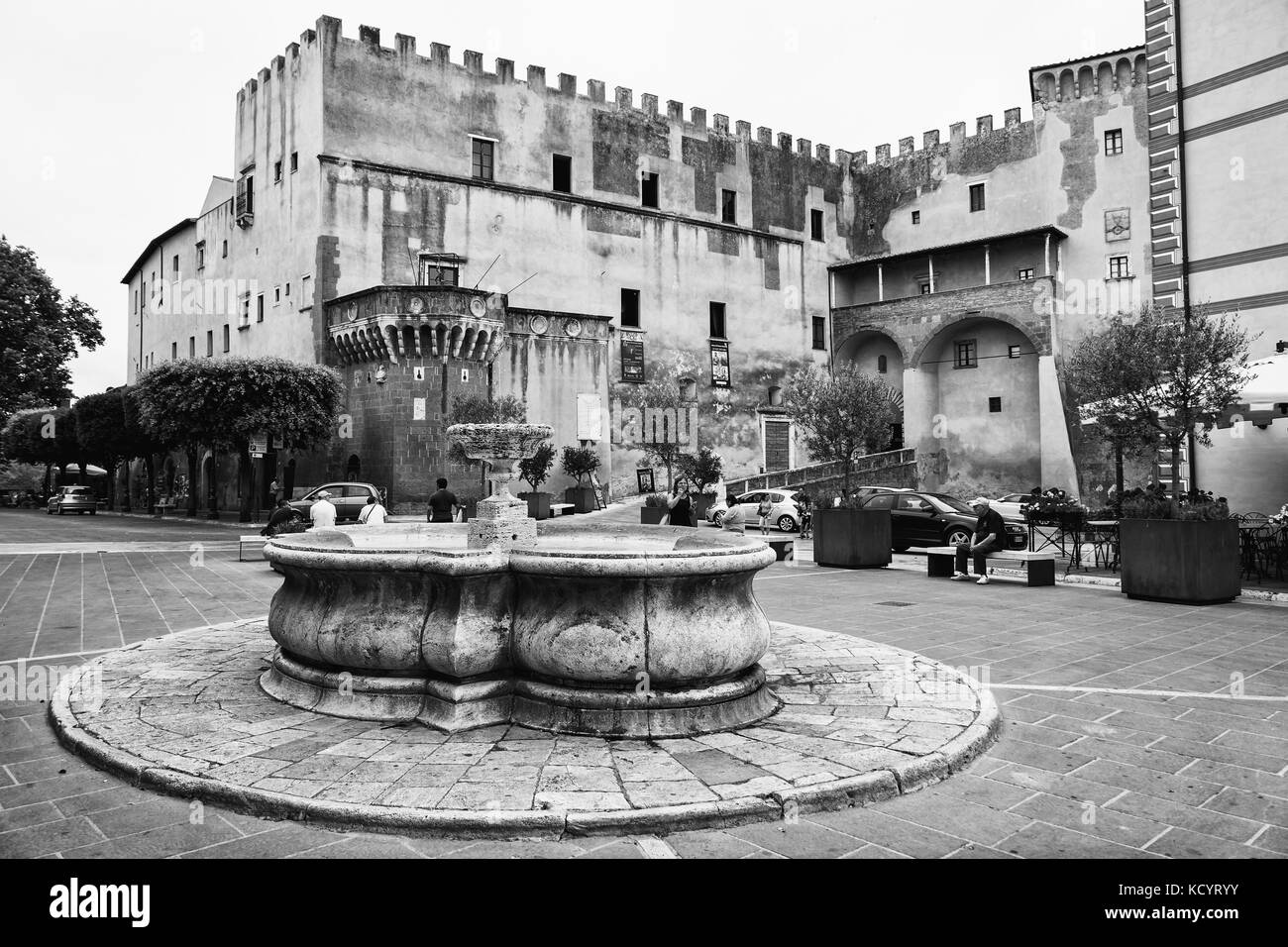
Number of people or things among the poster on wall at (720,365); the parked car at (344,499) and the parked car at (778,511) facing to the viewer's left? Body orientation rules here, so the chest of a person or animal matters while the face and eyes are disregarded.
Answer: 2

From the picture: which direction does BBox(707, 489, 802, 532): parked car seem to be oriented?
to the viewer's left

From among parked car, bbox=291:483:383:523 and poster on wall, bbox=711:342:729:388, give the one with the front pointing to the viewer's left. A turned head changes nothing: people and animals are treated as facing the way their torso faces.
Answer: the parked car

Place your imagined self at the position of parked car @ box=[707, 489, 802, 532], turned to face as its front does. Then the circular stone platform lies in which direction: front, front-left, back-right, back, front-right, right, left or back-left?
left

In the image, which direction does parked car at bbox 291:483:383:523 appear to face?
to the viewer's left

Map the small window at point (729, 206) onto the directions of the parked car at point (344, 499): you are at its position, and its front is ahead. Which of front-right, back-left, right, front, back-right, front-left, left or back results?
back-right

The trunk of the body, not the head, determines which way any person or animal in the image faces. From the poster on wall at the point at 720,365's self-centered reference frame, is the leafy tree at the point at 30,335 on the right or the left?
on its right

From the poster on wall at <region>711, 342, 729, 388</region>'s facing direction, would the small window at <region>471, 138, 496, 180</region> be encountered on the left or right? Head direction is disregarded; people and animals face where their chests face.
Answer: on its right

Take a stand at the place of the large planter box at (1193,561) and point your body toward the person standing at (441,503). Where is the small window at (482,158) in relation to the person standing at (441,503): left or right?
right

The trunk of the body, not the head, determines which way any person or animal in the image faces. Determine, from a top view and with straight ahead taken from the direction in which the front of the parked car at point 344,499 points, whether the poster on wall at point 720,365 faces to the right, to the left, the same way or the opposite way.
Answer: to the left

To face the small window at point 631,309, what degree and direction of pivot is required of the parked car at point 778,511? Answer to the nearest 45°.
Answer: approximately 45° to its right

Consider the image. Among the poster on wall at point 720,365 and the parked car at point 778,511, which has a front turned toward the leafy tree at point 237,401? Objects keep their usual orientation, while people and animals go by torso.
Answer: the parked car

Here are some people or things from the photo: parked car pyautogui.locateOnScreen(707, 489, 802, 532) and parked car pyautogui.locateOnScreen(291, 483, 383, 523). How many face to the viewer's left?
2

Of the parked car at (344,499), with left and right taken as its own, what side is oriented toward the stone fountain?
left

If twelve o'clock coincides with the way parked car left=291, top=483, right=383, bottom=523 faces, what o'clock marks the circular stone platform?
The circular stone platform is roughly at 9 o'clock from the parked car.

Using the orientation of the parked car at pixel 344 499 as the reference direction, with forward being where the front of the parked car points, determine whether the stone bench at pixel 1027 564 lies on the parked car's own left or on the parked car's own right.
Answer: on the parked car's own left

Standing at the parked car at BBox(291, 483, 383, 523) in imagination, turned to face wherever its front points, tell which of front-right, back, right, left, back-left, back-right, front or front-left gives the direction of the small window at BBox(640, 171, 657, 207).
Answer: back-right
